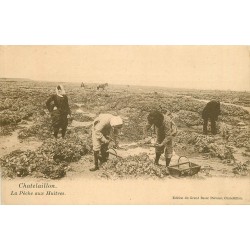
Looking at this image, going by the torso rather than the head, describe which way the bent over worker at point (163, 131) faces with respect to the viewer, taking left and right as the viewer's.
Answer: facing the viewer and to the left of the viewer

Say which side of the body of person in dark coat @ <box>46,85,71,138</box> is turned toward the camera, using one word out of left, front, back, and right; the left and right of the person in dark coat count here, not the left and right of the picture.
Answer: front

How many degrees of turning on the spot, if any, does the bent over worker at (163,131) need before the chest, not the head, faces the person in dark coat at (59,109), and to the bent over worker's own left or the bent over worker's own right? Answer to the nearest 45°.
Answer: approximately 45° to the bent over worker's own right

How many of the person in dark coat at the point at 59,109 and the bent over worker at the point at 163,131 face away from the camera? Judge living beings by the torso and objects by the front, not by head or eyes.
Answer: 0

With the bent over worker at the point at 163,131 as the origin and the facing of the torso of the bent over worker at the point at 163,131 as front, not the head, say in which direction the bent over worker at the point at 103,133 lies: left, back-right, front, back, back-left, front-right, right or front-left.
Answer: front-right

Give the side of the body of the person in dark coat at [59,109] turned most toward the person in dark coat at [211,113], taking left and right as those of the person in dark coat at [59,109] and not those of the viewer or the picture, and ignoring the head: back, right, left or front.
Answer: left

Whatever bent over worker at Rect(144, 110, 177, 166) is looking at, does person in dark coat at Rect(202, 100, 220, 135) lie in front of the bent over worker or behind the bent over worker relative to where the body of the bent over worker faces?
behind

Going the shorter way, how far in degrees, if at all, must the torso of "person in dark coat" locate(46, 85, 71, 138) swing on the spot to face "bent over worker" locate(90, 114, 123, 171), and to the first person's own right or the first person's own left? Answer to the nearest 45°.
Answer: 0° — they already face them
